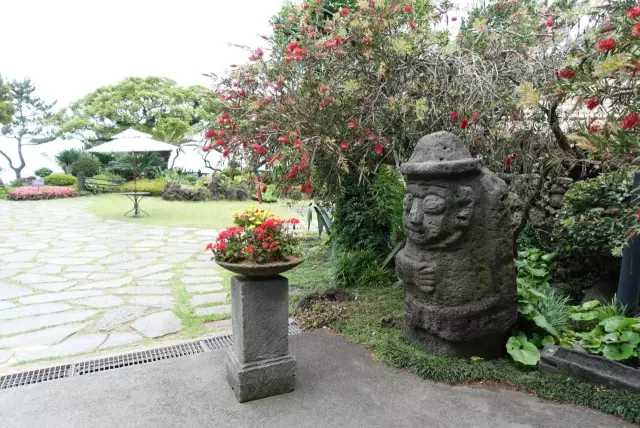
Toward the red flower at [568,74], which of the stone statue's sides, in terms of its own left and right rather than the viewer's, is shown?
back

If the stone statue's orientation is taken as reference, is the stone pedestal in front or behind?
in front

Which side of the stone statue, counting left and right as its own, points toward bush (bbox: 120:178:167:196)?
right

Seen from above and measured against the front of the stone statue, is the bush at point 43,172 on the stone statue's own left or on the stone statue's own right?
on the stone statue's own right

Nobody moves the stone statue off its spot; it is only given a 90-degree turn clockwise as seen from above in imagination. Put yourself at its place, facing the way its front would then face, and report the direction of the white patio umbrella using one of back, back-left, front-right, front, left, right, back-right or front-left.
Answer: front

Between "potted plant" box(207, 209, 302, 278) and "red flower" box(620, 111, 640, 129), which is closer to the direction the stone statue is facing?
the potted plant

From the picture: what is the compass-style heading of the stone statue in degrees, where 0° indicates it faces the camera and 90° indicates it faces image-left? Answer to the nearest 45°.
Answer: approximately 45°

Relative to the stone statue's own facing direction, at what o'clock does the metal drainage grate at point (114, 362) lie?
The metal drainage grate is roughly at 1 o'clock from the stone statue.

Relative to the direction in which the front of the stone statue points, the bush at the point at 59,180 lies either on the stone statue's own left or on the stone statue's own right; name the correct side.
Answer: on the stone statue's own right

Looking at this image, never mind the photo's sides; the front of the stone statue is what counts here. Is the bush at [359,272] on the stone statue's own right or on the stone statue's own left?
on the stone statue's own right

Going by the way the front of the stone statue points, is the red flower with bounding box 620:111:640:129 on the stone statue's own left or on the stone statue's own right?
on the stone statue's own left

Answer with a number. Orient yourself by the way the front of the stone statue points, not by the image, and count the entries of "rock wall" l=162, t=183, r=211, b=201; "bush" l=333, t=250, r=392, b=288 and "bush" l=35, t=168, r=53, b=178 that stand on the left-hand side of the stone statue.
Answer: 0

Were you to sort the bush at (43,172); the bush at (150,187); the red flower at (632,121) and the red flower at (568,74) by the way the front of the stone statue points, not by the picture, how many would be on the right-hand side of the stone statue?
2

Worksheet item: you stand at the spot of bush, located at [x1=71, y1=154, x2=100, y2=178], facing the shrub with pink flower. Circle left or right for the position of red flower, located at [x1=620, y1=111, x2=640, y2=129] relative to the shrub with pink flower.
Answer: left

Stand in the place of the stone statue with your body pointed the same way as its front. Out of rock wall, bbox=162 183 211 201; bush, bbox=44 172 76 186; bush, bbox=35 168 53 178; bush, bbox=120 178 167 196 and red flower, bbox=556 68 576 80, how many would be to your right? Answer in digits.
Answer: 4

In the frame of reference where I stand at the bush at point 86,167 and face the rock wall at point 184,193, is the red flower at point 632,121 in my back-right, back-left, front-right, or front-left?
front-right

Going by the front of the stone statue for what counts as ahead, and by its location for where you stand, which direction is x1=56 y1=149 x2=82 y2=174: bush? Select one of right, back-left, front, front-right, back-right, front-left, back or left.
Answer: right
